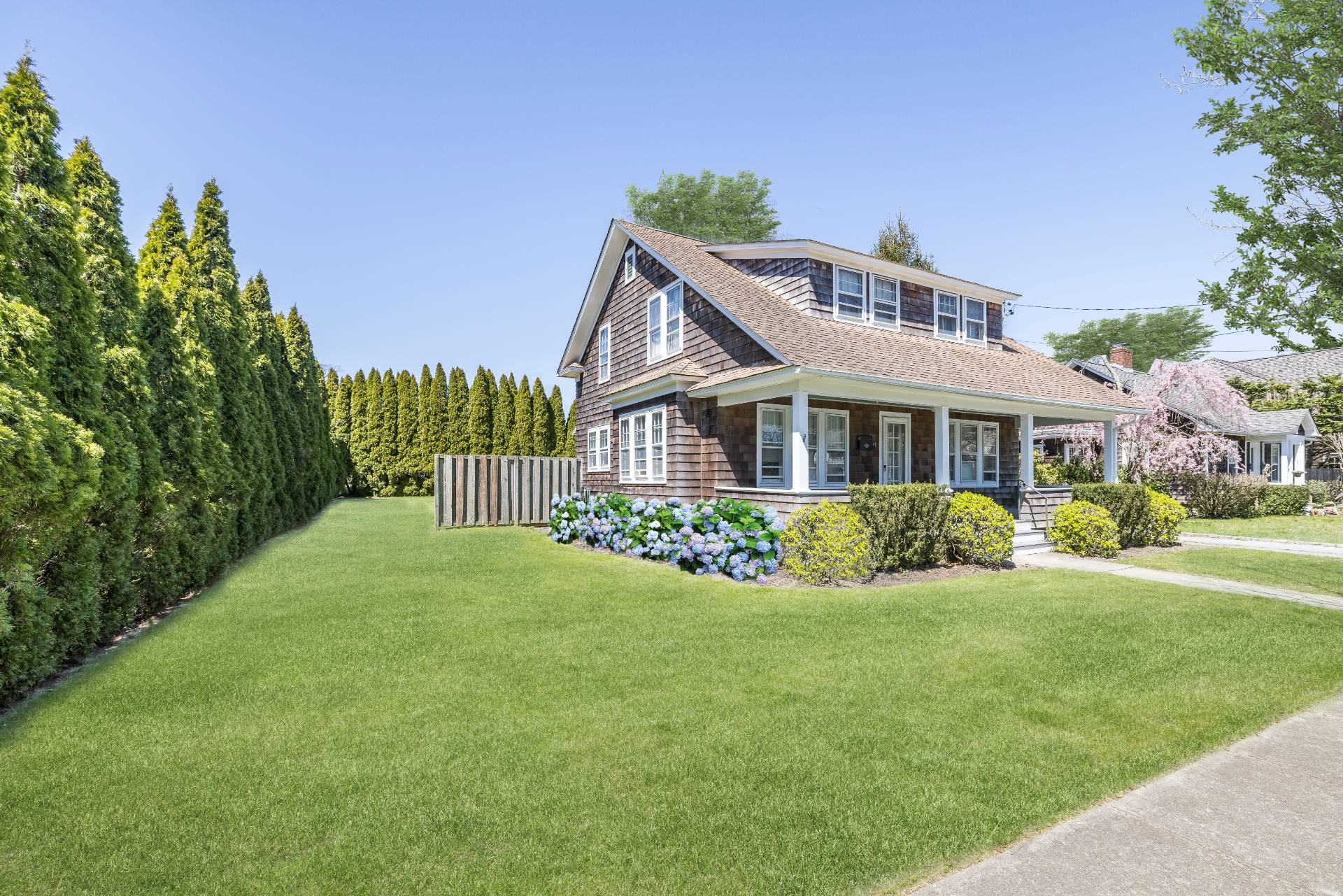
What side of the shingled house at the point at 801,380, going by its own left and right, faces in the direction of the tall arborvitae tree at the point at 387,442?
back

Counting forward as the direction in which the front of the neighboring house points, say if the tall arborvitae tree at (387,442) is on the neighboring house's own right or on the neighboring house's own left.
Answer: on the neighboring house's own right

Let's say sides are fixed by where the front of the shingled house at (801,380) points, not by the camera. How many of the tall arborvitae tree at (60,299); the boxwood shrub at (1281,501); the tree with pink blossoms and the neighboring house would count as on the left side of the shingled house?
3

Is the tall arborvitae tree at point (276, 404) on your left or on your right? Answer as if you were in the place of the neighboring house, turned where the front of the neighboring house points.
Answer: on your right

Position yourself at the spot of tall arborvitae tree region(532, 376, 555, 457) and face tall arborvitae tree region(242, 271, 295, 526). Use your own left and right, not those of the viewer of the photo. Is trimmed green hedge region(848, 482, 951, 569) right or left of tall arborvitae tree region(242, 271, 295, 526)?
left

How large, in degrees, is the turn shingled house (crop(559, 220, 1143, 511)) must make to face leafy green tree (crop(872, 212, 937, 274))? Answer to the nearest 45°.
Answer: approximately 135° to its left

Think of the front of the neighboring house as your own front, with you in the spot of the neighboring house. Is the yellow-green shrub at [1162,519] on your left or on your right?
on your right

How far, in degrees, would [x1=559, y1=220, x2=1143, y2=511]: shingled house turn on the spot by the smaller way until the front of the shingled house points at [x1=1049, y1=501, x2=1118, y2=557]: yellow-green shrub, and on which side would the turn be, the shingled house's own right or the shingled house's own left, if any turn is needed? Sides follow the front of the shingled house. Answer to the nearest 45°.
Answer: approximately 45° to the shingled house's own left

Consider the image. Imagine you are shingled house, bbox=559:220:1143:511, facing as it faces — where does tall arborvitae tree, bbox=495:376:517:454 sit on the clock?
The tall arborvitae tree is roughly at 6 o'clock from the shingled house.

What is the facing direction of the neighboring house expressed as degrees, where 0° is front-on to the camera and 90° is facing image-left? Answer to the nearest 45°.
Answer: approximately 315°

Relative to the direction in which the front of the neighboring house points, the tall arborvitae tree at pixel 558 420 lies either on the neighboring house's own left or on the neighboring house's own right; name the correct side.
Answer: on the neighboring house's own right

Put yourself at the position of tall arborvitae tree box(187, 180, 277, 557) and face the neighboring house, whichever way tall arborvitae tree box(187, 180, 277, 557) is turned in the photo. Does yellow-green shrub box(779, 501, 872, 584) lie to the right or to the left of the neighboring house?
right

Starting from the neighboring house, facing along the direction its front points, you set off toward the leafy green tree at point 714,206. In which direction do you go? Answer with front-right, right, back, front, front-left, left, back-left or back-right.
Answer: back-right

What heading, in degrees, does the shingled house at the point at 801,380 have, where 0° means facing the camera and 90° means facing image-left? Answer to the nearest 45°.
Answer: approximately 315°
